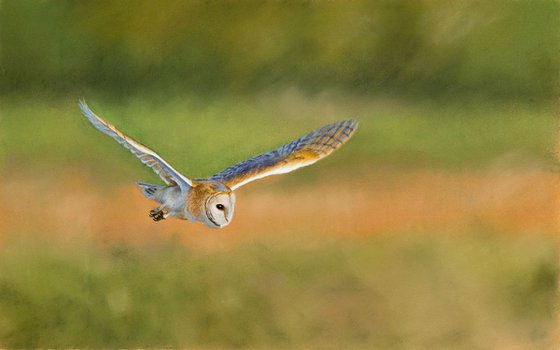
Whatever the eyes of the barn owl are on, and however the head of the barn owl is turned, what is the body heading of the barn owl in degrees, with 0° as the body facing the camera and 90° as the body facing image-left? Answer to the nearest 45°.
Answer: approximately 315°
